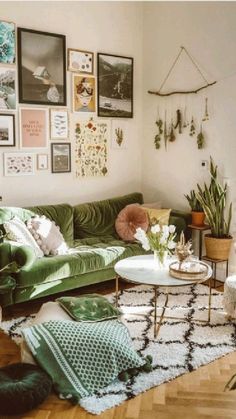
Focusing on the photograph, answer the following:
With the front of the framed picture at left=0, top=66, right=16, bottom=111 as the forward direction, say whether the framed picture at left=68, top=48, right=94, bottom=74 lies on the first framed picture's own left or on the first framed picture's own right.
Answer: on the first framed picture's own left

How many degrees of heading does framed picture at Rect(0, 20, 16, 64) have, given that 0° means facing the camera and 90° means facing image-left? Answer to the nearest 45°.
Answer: approximately 315°

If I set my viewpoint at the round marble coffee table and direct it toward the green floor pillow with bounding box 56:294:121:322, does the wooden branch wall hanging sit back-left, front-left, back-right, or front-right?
back-right

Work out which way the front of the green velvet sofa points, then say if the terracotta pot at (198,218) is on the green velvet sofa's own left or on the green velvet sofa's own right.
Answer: on the green velvet sofa's own left

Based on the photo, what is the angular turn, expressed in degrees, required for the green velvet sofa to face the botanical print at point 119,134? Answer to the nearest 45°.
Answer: approximately 135° to its left

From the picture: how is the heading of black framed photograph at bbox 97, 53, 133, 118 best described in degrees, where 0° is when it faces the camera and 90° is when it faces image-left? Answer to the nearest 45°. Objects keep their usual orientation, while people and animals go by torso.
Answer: approximately 315°
